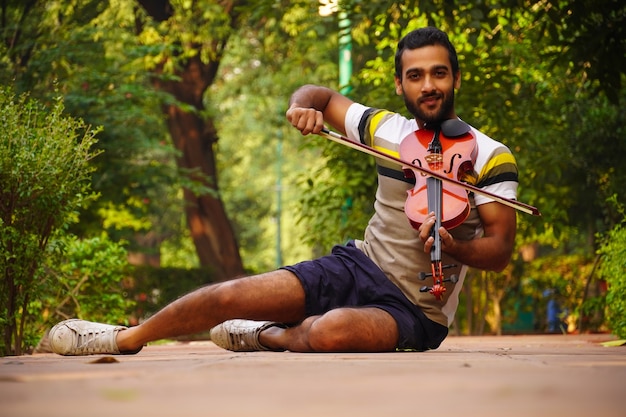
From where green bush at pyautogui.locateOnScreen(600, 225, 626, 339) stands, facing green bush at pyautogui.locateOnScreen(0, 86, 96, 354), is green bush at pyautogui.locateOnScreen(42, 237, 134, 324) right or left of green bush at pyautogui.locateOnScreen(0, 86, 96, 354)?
right

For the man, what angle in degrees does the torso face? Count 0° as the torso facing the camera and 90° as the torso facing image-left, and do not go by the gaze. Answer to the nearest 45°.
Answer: approximately 0°

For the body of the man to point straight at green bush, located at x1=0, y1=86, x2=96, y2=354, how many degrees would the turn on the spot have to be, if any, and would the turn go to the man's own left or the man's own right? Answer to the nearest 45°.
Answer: approximately 135° to the man's own right

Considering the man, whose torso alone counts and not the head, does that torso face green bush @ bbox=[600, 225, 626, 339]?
no

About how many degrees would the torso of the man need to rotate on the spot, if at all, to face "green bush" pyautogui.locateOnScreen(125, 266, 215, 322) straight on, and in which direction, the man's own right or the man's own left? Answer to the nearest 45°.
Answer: approximately 180°

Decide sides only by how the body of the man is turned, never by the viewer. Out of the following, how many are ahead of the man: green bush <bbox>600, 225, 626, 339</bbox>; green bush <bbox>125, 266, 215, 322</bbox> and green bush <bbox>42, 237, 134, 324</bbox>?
0

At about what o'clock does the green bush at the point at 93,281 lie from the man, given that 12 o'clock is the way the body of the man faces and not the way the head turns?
The green bush is roughly at 5 o'clock from the man.

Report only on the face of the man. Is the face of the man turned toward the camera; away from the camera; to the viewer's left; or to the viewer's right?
toward the camera
